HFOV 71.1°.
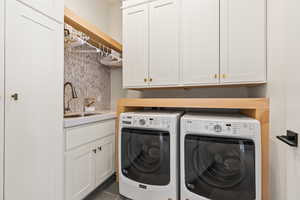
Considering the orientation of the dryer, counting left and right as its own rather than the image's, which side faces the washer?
right

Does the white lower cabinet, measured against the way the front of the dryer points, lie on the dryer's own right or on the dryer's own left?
on the dryer's own right

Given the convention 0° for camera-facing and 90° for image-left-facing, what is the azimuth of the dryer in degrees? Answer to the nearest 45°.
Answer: approximately 0°

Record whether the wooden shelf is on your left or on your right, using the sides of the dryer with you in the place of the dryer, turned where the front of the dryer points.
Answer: on your right

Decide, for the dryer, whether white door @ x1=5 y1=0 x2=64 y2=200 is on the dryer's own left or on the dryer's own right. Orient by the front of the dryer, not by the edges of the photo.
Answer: on the dryer's own right

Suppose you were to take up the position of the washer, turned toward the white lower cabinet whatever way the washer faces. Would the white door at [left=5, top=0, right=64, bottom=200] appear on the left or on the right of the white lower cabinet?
left
